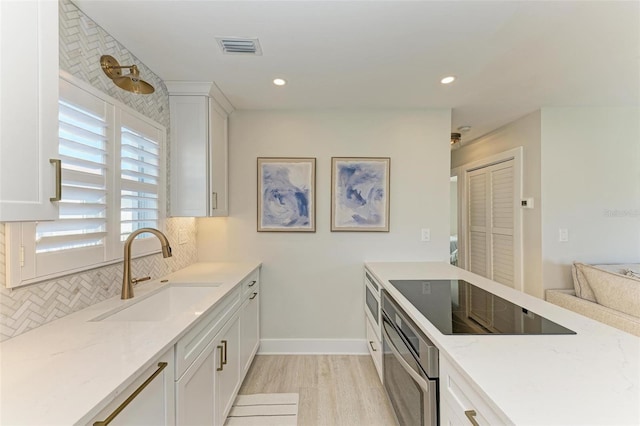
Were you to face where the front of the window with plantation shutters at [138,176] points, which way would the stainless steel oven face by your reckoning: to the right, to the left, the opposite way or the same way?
the opposite way

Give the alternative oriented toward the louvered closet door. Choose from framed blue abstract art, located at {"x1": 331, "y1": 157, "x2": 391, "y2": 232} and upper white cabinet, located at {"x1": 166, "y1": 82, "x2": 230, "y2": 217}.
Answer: the upper white cabinet

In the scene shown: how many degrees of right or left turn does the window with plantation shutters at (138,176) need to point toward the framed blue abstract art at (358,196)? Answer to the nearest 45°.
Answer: approximately 45° to its left

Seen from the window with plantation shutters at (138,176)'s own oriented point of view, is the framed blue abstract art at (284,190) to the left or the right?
on its left

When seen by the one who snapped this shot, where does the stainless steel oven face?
facing to the left of the viewer

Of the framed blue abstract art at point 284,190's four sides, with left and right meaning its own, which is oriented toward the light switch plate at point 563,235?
left

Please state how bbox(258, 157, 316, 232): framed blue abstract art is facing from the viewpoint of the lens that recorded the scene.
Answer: facing the viewer

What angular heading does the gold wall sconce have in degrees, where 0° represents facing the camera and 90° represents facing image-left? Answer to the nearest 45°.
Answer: approximately 315°

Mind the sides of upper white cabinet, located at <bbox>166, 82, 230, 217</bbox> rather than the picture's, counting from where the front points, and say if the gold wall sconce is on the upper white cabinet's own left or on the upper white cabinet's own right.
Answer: on the upper white cabinet's own right

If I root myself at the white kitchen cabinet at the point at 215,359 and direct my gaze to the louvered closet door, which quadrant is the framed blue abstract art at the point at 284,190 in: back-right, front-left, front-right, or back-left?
front-left

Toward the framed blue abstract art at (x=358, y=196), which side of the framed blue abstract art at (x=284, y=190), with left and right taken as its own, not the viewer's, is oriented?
left

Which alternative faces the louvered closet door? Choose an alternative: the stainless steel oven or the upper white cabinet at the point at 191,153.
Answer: the upper white cabinet

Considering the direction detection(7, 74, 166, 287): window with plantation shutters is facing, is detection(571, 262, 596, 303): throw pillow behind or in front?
in front

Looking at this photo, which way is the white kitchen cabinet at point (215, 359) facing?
to the viewer's right

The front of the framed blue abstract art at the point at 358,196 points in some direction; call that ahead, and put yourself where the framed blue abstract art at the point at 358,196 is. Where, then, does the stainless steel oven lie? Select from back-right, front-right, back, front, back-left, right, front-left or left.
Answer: front

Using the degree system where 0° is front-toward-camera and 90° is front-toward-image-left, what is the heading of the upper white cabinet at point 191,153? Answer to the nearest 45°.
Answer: approximately 270°
